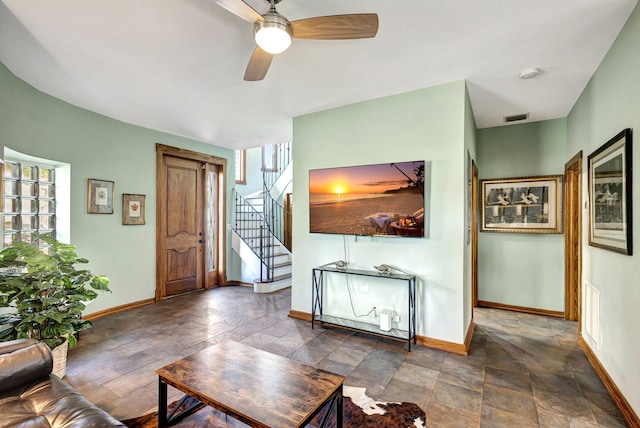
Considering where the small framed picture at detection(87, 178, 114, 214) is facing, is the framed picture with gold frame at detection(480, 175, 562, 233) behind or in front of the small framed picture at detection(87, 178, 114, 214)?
in front

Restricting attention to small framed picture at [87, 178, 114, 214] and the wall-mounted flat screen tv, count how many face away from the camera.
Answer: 0

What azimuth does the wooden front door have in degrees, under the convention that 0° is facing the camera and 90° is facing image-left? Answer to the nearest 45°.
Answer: approximately 315°

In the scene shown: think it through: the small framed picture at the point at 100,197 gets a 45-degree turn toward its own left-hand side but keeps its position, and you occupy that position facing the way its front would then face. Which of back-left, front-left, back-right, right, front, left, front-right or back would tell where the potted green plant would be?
right

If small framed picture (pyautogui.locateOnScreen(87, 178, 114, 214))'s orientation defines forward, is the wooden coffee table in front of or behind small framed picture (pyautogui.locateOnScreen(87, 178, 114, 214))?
in front

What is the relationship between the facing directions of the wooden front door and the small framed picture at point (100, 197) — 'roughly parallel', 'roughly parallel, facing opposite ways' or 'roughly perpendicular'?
roughly parallel

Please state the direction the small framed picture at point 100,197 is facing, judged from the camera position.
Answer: facing the viewer and to the right of the viewer

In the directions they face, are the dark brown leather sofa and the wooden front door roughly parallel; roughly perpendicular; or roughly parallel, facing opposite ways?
roughly perpendicular

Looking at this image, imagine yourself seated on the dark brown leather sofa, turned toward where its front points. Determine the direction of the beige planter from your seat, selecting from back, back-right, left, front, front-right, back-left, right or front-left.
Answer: front-left

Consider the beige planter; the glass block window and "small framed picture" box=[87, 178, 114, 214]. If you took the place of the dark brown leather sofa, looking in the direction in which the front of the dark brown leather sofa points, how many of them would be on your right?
0

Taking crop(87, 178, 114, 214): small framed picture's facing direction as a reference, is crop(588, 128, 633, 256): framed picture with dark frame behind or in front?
in front

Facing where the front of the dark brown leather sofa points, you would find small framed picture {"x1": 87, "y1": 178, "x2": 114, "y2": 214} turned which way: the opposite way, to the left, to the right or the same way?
to the right

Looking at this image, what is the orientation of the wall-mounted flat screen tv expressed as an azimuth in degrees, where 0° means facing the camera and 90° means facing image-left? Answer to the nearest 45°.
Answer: approximately 45°

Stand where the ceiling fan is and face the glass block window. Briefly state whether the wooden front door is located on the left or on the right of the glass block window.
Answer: right

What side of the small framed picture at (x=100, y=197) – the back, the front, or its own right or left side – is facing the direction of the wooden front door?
left

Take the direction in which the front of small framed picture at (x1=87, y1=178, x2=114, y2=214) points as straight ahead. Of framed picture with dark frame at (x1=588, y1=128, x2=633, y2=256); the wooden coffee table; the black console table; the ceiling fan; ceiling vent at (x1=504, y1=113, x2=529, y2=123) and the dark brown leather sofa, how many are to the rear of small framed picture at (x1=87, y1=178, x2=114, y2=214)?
0

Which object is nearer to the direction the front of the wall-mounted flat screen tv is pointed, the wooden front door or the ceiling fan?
the ceiling fan
